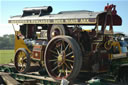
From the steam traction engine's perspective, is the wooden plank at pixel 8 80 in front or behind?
in front

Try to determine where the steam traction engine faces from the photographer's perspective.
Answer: facing away from the viewer and to the left of the viewer
